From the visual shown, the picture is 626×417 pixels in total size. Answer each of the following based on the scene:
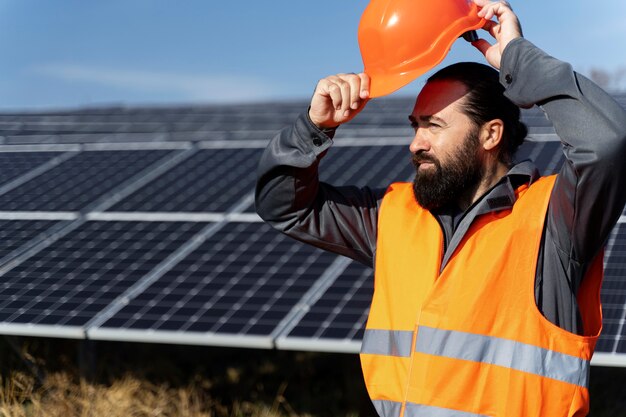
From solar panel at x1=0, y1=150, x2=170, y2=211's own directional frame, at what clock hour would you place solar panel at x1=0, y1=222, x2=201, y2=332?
solar panel at x1=0, y1=222, x2=201, y2=332 is roughly at 12 o'clock from solar panel at x1=0, y1=150, x2=170, y2=211.

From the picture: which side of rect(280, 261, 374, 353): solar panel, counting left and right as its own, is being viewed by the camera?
front

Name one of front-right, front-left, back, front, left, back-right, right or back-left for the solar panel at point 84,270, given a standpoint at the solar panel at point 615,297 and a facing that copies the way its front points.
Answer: right

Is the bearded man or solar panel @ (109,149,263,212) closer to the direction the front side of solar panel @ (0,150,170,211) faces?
the bearded man

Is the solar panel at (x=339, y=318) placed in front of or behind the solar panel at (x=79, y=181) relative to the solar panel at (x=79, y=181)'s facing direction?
in front

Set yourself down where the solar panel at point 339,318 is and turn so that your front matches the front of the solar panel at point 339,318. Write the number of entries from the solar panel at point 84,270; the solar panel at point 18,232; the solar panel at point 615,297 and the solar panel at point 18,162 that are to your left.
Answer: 1

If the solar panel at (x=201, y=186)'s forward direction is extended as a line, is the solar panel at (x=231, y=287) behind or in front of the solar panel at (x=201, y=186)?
in front

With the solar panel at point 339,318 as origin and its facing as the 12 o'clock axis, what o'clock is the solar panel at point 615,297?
the solar panel at point 615,297 is roughly at 9 o'clock from the solar panel at point 339,318.

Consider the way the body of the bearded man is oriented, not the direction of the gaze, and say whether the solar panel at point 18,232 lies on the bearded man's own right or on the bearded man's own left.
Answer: on the bearded man's own right

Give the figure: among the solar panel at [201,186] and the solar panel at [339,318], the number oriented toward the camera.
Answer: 2

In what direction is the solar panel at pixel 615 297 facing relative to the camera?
toward the camera

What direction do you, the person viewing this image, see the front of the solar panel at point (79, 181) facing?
facing the viewer

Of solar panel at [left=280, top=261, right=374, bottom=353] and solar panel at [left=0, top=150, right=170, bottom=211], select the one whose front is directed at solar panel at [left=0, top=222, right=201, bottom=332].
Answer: solar panel at [left=0, top=150, right=170, bottom=211]

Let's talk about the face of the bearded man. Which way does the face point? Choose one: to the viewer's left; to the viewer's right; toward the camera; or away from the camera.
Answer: to the viewer's left

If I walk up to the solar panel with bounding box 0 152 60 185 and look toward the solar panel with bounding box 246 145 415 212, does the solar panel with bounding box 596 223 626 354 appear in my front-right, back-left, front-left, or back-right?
front-right
